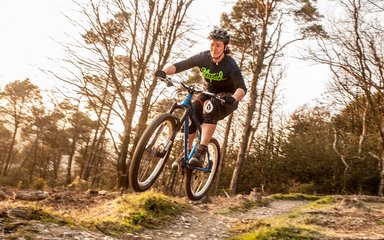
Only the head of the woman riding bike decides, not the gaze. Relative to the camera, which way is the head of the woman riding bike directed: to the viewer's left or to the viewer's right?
to the viewer's left

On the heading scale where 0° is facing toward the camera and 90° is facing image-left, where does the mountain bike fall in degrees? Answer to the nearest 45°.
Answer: approximately 45°
